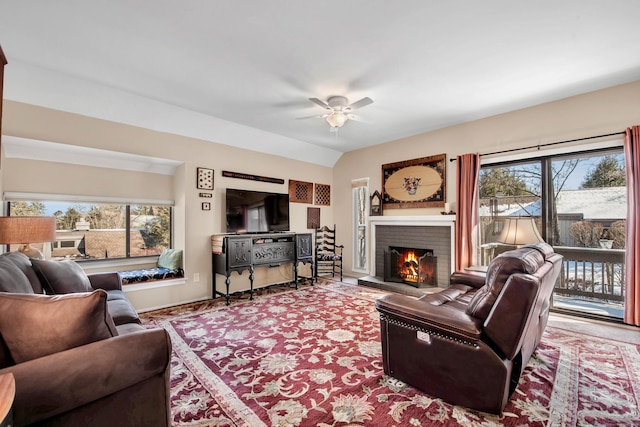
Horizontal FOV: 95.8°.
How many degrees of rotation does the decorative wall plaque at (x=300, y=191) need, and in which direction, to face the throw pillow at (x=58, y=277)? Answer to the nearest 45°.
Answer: approximately 90° to its right

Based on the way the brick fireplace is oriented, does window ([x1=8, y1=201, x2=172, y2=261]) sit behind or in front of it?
in front

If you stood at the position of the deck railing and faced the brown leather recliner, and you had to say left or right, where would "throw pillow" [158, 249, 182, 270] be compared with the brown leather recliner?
right

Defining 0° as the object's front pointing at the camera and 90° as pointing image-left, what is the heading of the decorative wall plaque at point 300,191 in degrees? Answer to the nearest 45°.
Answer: approximately 315°

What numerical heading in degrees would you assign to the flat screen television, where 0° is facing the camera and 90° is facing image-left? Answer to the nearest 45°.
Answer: approximately 315°

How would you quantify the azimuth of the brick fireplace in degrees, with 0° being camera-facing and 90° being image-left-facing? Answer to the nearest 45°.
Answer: approximately 45°

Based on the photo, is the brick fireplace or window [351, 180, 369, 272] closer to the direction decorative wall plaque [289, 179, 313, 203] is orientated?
the brick fireplace

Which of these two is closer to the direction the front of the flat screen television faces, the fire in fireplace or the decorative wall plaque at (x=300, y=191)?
the fire in fireplace

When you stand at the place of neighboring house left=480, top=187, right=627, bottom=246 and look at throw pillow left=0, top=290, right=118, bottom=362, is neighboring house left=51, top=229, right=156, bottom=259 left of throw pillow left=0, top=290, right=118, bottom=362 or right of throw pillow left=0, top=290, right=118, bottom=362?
right

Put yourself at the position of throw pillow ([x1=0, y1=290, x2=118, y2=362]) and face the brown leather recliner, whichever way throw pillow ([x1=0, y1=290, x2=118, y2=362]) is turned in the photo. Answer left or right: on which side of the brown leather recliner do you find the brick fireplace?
left

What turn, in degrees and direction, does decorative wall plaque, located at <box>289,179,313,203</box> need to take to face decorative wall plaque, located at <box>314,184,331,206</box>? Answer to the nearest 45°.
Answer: approximately 90° to its left

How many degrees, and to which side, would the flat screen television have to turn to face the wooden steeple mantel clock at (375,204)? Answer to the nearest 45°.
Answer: approximately 45° to its left

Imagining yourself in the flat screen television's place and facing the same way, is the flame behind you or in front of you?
in front
